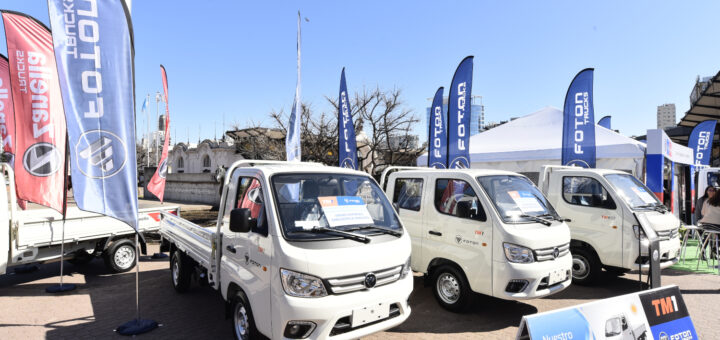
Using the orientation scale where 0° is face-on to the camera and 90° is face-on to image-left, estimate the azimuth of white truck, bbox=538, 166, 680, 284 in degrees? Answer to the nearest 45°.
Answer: approximately 315°

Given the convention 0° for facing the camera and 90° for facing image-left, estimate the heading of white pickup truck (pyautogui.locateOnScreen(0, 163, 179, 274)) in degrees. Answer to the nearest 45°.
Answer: approximately 45°

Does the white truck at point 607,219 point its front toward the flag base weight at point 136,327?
no

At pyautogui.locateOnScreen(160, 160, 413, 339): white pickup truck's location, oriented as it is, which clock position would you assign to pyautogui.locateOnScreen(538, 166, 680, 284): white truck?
The white truck is roughly at 10 o'clock from the white pickup truck.

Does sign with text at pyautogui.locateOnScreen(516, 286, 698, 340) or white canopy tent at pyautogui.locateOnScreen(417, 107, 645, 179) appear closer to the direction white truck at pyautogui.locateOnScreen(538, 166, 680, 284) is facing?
the sign with text

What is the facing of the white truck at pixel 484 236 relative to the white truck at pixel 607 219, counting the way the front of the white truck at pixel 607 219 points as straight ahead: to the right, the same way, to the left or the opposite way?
the same way

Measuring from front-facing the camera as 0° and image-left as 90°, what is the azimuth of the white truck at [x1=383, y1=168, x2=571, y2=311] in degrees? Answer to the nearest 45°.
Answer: approximately 315°

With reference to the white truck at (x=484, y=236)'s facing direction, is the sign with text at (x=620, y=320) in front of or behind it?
in front

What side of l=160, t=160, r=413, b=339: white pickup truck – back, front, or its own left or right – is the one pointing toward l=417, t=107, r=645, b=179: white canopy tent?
left

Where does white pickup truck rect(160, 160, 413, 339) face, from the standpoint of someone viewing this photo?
facing the viewer and to the right of the viewer

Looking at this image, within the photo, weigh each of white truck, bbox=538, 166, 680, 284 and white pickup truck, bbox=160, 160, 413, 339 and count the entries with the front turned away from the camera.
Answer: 0

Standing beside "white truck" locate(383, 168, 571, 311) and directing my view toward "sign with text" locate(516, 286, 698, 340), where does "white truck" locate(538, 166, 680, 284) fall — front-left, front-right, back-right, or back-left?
back-left

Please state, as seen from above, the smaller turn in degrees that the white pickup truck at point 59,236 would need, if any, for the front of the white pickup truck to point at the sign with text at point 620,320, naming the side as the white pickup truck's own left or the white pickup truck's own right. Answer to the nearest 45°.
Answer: approximately 90° to the white pickup truck's own left
